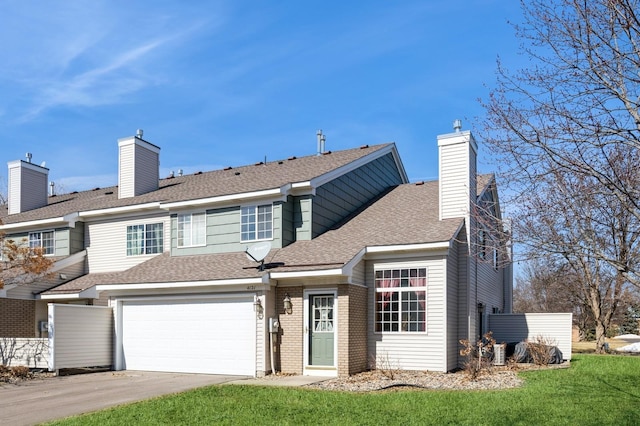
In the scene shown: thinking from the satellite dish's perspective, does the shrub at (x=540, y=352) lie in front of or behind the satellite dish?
behind

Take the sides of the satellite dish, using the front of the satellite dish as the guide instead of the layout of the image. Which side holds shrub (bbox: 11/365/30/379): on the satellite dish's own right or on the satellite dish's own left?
on the satellite dish's own right

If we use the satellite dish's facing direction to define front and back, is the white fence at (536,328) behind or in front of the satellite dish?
behind

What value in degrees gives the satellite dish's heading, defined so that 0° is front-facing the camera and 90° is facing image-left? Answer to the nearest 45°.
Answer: approximately 45°

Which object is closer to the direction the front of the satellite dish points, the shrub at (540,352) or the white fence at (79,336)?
the white fence

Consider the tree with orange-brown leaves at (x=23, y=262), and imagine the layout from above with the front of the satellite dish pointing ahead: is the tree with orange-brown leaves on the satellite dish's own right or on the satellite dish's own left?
on the satellite dish's own right
